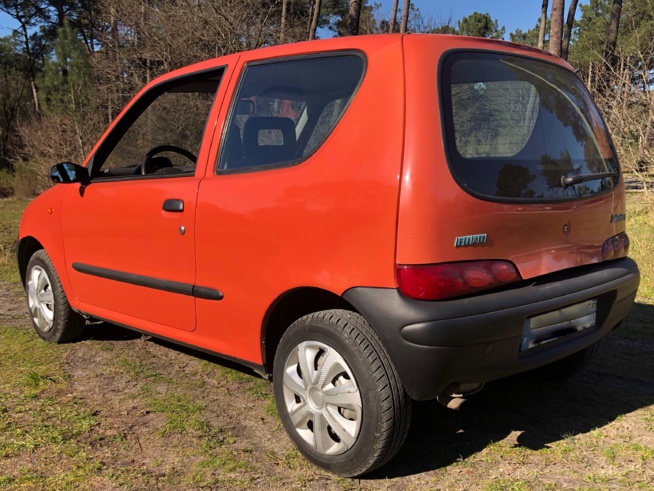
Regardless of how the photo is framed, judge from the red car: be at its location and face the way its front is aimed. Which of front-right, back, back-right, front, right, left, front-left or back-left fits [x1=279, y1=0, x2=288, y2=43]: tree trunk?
front-right

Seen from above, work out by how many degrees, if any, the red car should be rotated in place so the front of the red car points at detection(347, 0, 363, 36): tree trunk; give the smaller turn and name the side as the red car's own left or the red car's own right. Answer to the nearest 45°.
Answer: approximately 45° to the red car's own right

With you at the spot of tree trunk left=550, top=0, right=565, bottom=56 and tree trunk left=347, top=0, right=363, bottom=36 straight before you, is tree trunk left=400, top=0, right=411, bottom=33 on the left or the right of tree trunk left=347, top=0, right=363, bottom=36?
right

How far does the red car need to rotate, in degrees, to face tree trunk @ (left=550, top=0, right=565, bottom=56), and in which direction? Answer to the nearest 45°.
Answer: approximately 90° to its right

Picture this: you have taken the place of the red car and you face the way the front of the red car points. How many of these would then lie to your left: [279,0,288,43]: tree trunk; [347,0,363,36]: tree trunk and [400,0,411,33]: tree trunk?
0

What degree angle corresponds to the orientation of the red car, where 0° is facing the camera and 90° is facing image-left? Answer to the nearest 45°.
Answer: approximately 135°

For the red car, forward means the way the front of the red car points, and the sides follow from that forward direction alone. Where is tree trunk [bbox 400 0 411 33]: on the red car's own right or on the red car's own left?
on the red car's own right
